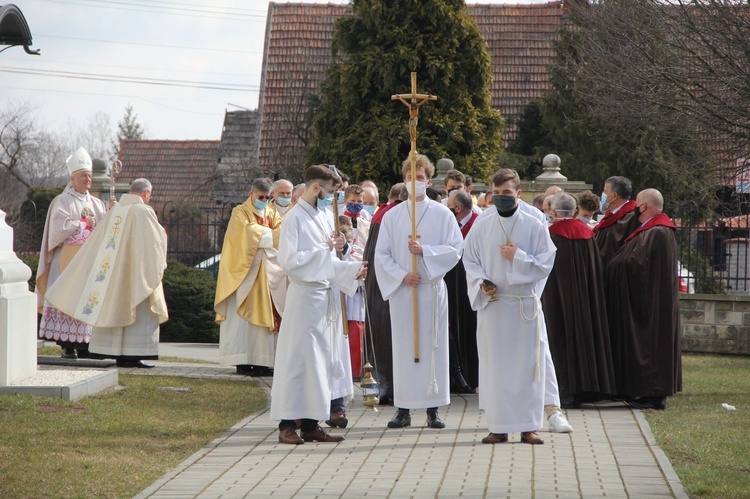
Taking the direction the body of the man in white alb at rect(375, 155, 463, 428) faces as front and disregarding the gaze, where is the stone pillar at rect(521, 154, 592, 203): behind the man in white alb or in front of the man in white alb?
behind

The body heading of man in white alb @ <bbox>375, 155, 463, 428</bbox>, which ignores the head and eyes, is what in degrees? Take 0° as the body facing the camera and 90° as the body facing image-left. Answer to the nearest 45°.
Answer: approximately 0°

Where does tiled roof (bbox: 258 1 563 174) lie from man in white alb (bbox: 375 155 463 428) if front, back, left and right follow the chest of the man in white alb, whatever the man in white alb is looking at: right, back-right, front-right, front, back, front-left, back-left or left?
back

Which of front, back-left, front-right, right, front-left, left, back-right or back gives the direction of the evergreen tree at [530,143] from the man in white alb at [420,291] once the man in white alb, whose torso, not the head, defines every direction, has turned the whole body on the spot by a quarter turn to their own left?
left

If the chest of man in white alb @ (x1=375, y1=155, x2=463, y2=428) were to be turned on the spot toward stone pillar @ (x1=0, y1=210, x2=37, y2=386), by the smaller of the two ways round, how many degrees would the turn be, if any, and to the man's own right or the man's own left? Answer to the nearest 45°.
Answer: approximately 90° to the man's own right

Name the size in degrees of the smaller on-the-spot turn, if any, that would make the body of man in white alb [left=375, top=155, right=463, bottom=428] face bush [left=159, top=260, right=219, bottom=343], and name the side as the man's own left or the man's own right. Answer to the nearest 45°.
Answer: approximately 135° to the man's own right

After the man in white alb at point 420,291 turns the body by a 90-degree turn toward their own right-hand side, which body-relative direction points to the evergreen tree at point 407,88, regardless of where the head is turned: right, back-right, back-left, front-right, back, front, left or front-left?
right

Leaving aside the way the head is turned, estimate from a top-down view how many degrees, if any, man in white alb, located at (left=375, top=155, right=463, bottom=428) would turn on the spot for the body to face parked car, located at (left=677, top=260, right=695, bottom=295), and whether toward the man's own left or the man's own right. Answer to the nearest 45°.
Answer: approximately 135° to the man's own left

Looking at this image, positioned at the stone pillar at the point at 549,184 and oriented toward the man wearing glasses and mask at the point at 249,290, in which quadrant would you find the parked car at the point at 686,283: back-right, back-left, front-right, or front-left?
back-left
